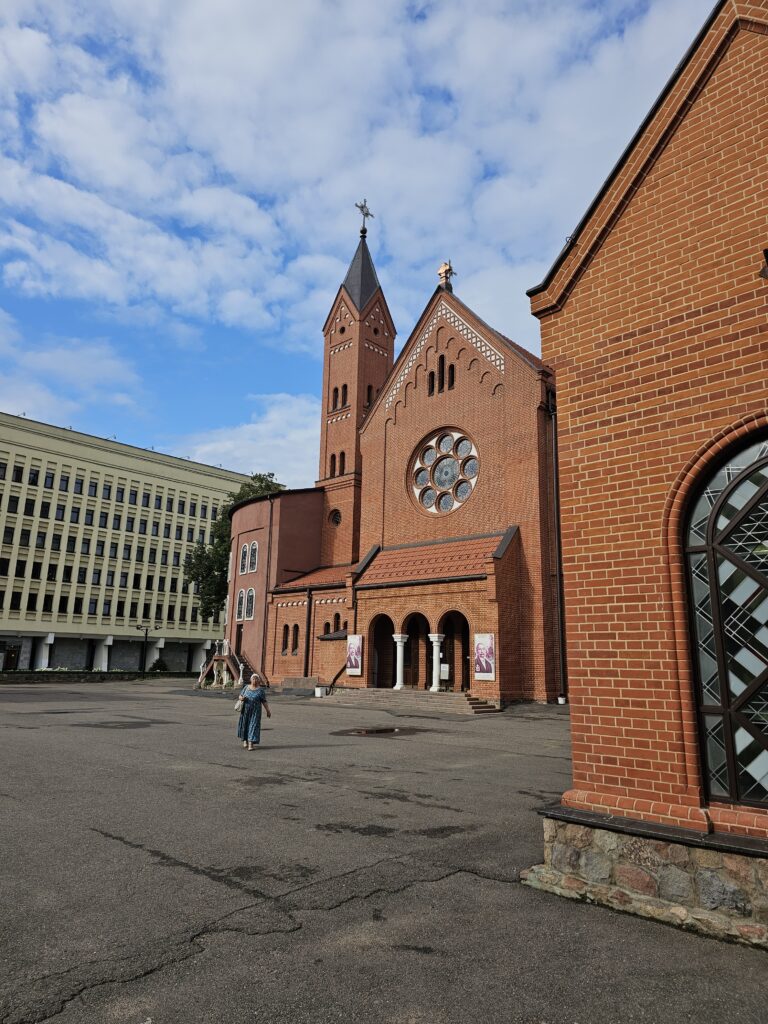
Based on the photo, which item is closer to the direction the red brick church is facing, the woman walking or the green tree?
the woman walking

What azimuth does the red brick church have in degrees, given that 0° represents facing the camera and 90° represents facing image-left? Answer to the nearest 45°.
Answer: approximately 45°

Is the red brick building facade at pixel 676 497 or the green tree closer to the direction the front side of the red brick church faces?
the red brick building facade

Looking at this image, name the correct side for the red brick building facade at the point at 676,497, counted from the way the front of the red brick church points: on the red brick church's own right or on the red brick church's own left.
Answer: on the red brick church's own left

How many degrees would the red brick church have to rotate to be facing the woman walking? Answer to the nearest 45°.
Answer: approximately 45° to its left

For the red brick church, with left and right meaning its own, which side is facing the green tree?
right
